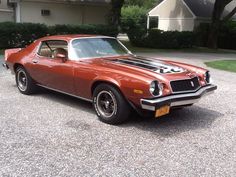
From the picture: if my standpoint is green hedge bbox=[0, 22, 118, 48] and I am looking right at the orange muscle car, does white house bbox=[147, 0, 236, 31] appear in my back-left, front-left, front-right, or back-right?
back-left

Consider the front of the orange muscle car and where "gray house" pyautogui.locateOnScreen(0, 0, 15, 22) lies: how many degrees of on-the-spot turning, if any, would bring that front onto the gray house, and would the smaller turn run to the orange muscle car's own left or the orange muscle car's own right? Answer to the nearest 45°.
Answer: approximately 135° to the orange muscle car's own left

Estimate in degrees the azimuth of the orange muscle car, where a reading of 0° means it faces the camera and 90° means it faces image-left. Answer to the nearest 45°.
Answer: approximately 315°

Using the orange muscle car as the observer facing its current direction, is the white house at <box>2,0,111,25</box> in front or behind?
behind

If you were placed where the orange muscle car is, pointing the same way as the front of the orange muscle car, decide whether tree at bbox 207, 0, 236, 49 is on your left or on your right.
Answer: on your left

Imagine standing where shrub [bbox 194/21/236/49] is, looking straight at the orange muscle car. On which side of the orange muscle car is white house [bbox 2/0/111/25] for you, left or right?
right

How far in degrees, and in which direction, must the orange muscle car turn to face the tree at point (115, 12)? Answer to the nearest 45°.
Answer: approximately 135° to its left

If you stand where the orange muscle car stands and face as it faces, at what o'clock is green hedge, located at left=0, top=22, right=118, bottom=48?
The green hedge is roughly at 7 o'clock from the orange muscle car.

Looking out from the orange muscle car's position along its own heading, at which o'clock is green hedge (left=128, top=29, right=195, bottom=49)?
The green hedge is roughly at 8 o'clock from the orange muscle car.
